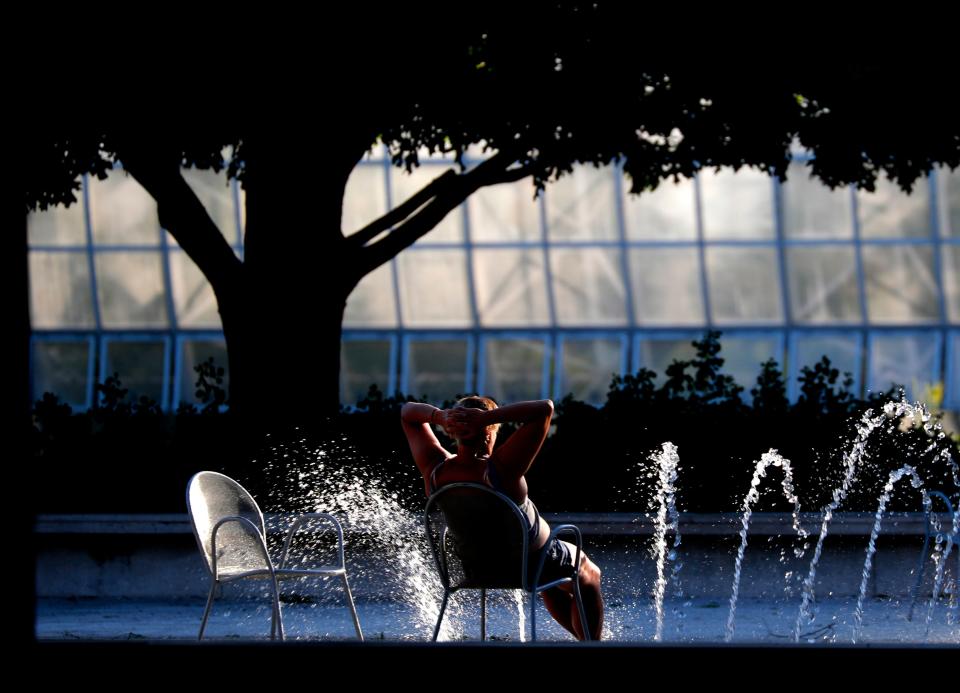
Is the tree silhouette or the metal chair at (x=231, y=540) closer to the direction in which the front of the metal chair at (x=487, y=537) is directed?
the tree silhouette

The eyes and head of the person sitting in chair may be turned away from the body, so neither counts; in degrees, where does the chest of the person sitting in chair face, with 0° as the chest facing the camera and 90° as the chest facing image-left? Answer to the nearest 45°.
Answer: approximately 225°

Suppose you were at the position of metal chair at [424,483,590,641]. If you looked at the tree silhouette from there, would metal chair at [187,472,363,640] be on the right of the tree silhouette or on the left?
left

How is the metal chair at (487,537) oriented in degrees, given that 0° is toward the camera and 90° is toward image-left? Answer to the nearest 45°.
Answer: approximately 225°

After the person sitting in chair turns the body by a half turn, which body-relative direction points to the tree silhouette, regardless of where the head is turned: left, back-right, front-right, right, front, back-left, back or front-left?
back-right

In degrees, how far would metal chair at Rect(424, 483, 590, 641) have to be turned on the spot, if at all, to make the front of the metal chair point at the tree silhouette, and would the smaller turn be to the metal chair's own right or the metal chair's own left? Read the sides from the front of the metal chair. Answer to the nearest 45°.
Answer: approximately 45° to the metal chair's own left

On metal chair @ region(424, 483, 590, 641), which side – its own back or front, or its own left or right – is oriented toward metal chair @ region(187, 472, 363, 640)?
left

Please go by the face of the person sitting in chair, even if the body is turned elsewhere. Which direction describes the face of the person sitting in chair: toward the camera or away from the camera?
away from the camera
